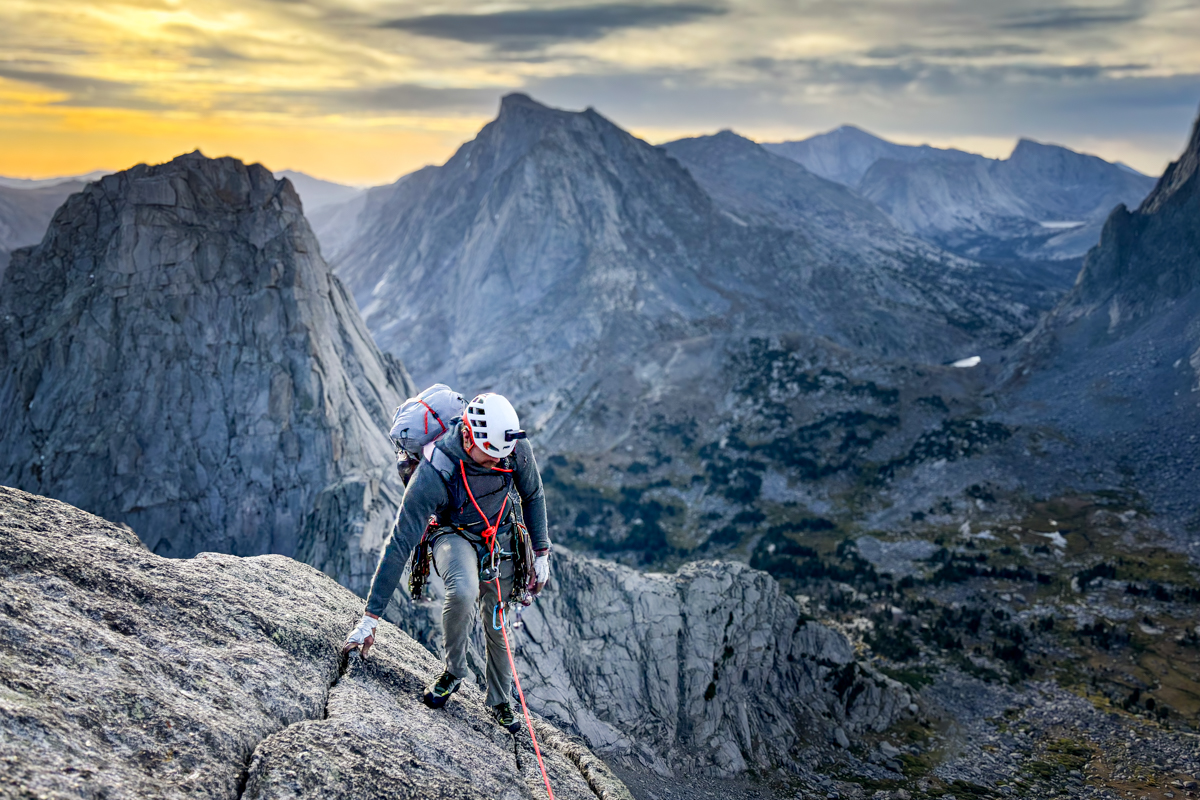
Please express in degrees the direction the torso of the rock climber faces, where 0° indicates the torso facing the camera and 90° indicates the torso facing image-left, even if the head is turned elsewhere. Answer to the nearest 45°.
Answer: approximately 315°
